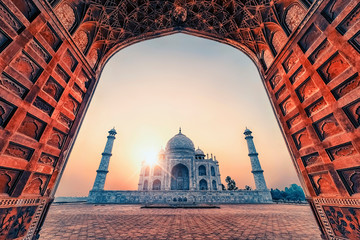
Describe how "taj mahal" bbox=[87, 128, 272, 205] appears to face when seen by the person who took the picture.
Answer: facing the viewer

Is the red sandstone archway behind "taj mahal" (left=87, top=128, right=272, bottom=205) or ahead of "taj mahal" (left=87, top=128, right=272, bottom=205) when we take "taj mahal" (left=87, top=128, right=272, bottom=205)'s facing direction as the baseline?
ahead
